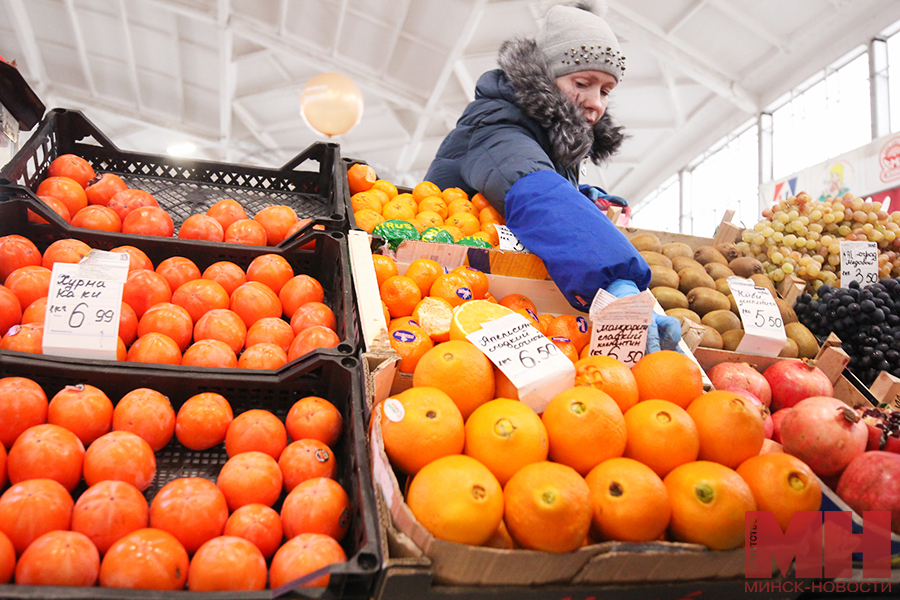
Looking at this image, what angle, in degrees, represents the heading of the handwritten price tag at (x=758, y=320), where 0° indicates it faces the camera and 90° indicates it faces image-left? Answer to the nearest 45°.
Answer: approximately 0°

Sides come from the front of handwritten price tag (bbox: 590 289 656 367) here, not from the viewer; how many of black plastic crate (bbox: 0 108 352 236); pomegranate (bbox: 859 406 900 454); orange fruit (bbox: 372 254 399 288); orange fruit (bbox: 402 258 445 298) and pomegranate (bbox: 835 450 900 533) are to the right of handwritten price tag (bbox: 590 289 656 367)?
3

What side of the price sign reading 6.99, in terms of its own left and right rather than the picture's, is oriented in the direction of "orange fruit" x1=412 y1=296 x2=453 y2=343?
left

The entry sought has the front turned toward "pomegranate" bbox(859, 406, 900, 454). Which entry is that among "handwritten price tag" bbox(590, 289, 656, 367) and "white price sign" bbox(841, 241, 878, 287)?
the white price sign

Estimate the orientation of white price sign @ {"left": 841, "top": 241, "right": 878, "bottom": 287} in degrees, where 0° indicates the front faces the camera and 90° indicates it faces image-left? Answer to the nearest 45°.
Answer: approximately 0°

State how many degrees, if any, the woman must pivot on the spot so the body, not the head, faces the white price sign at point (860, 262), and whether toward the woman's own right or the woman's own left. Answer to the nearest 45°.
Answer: approximately 45° to the woman's own left
